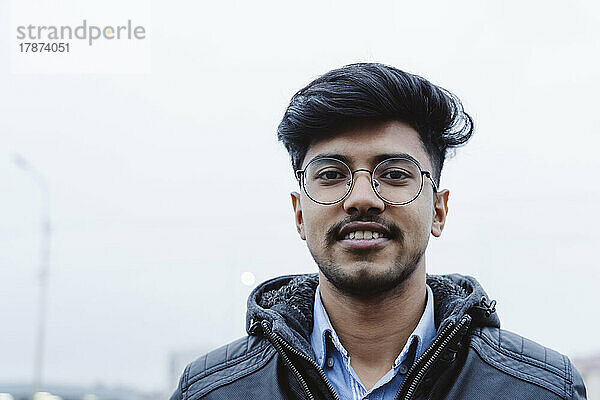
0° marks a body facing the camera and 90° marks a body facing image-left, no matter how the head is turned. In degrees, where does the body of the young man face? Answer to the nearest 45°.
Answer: approximately 0°
